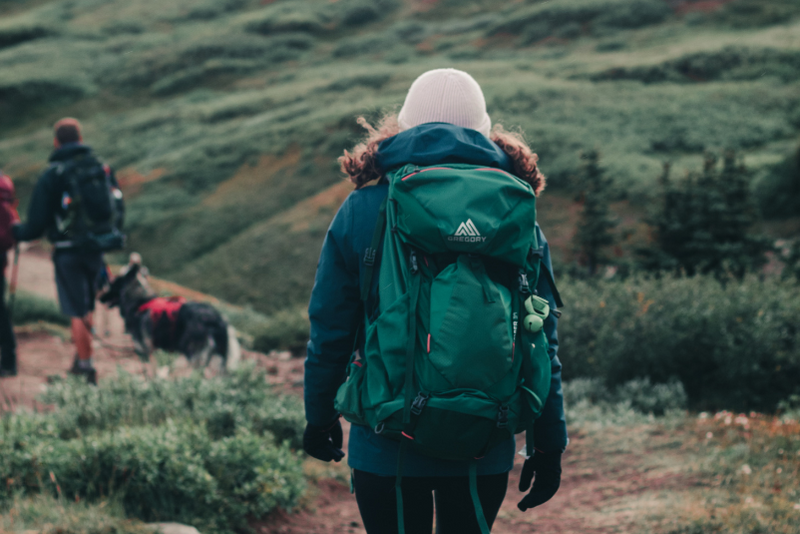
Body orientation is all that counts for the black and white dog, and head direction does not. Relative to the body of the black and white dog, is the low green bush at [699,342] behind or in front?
behind

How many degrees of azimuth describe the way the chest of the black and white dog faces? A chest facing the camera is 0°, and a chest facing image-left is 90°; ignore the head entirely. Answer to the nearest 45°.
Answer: approximately 90°

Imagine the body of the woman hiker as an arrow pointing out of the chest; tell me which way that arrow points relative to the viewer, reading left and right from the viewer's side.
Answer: facing away from the viewer

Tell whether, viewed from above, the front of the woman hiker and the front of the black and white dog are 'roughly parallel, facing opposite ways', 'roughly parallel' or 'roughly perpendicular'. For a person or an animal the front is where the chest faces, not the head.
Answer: roughly perpendicular

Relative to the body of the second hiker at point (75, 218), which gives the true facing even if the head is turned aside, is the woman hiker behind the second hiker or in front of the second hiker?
behind

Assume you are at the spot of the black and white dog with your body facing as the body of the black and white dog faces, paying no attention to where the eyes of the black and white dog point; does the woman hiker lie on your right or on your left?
on your left

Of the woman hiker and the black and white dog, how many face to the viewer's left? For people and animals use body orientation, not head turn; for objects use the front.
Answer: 1

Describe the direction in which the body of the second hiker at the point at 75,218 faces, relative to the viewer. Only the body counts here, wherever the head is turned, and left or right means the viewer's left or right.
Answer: facing away from the viewer and to the left of the viewer

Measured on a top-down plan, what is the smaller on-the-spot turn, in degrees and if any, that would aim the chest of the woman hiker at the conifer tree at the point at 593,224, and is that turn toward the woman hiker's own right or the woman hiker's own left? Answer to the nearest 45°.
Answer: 0° — they already face it

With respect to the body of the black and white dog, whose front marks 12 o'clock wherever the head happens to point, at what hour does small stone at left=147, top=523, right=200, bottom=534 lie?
The small stone is roughly at 9 o'clock from the black and white dog.

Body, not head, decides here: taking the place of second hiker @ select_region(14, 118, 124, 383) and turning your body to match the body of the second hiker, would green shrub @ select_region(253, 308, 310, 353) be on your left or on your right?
on your right
